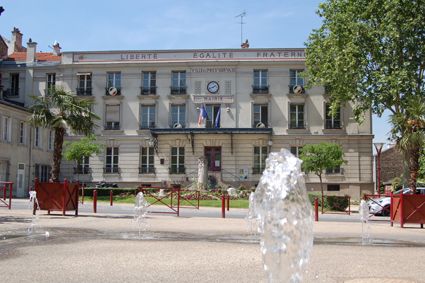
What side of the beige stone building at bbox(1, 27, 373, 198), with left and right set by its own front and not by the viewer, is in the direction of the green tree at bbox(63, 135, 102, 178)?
right

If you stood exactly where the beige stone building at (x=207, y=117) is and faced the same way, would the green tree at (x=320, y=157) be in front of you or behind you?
in front

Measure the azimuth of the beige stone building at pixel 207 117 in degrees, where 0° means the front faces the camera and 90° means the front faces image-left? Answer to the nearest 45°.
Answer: approximately 0°

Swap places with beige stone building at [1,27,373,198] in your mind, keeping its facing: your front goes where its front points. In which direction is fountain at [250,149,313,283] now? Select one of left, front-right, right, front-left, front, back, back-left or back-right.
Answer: front

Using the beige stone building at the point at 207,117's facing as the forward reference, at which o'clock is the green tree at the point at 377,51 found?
The green tree is roughly at 11 o'clock from the beige stone building.

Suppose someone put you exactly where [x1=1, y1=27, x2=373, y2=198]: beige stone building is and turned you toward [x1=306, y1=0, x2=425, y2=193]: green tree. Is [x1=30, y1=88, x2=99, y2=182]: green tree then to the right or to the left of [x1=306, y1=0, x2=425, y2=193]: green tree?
right

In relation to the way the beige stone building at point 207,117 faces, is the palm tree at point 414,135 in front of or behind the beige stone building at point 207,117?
in front

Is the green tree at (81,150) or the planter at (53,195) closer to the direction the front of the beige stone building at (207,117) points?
the planter

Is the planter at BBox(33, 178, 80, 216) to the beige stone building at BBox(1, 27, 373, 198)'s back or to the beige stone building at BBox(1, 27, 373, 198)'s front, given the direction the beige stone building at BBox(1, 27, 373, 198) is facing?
to the front
